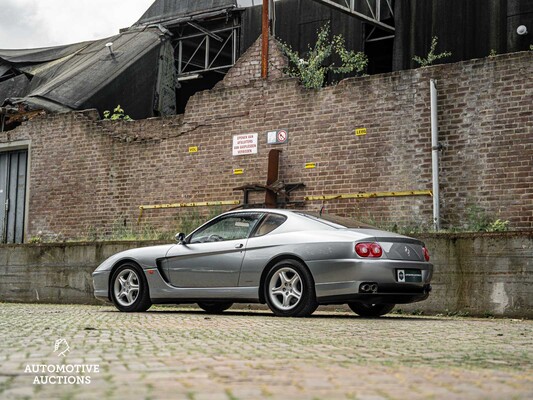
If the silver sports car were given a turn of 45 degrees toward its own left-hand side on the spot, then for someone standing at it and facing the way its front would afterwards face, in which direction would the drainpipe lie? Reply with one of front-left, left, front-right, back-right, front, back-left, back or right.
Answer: back-right

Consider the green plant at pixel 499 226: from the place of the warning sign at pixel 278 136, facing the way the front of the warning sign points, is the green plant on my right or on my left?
on my left

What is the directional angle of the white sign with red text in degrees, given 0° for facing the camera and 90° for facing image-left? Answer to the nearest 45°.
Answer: approximately 0°

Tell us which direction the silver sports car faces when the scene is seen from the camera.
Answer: facing away from the viewer and to the left of the viewer

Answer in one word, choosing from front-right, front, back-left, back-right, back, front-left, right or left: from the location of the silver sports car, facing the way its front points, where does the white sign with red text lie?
front-right

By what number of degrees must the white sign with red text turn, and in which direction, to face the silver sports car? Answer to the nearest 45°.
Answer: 0° — it already faces it

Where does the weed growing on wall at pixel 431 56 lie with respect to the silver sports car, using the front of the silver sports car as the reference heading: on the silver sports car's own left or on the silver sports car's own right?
on the silver sports car's own right

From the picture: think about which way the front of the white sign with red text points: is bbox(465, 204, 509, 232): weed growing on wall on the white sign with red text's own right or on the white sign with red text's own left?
on the white sign with red text's own left
